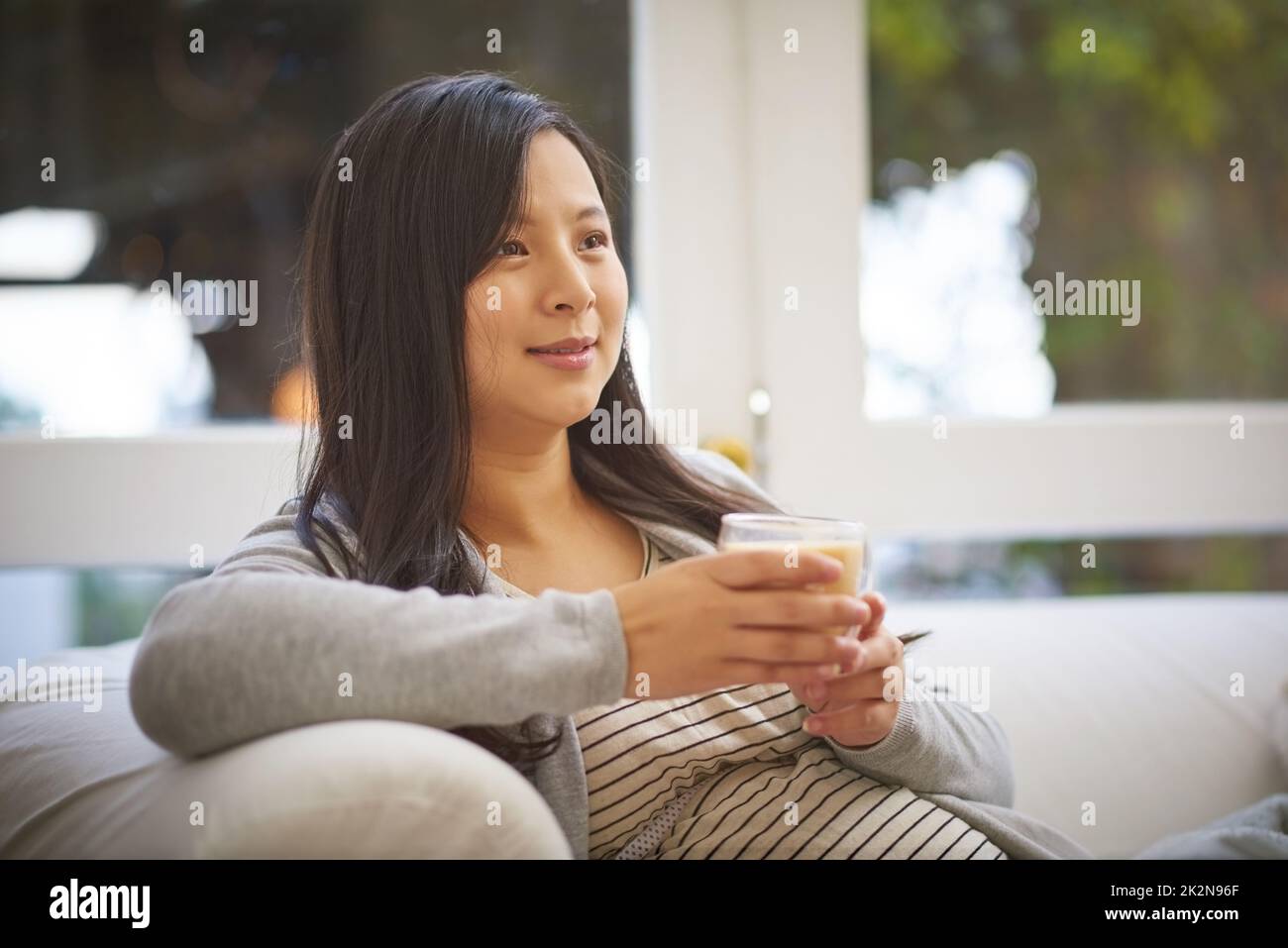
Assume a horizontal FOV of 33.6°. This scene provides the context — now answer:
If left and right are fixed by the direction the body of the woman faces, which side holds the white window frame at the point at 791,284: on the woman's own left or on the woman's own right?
on the woman's own left

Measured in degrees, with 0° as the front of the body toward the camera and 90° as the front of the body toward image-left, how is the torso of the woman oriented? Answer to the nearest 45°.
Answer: approximately 315°
